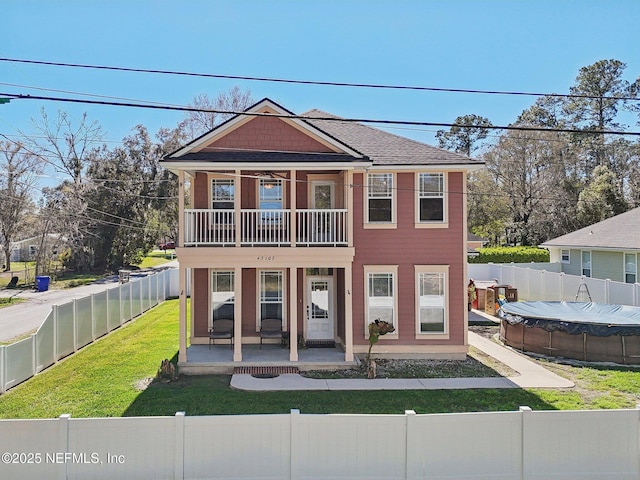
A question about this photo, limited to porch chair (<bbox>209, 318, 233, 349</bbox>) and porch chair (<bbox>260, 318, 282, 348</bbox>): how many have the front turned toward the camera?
2

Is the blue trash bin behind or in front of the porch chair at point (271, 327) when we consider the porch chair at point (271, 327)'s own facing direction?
behind

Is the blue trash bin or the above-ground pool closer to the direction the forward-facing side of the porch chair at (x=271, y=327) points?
the above-ground pool

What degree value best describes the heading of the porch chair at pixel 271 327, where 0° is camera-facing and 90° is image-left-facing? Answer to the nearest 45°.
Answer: approximately 0°

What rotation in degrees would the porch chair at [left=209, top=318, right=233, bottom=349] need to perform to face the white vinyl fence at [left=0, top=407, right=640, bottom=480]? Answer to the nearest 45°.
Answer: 0° — it already faces it

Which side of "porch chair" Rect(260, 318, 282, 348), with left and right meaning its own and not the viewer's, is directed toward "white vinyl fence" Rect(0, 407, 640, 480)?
front

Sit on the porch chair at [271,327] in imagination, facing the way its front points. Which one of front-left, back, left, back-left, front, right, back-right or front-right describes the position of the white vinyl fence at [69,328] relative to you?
right

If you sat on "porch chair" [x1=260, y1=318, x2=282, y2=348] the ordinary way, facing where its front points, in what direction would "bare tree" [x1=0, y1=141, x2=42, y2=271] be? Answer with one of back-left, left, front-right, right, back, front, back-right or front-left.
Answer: back-right

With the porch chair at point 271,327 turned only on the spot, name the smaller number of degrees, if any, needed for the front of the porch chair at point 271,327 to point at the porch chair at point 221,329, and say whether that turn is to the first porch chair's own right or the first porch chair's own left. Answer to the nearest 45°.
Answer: approximately 90° to the first porch chair's own right

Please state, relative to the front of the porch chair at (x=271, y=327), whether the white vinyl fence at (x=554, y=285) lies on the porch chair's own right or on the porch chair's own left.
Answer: on the porch chair's own left
